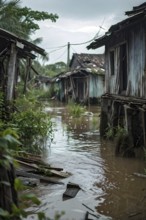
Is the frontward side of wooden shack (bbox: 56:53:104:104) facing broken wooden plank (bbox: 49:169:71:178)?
yes

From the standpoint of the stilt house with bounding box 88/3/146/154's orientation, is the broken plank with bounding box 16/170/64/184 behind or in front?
in front

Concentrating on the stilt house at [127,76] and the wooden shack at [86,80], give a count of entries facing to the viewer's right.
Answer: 0

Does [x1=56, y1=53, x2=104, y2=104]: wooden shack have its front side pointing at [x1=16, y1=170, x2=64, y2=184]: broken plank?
yes

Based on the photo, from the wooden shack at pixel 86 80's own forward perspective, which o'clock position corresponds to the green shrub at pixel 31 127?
The green shrub is roughly at 12 o'clock from the wooden shack.

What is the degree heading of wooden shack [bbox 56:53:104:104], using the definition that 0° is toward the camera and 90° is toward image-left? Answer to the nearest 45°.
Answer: approximately 0°

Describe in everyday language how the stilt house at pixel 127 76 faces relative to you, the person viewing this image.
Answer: facing the viewer and to the left of the viewer
